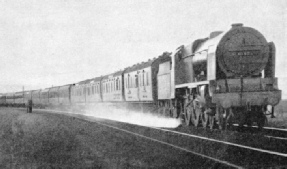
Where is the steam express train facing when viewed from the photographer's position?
facing the viewer and to the right of the viewer

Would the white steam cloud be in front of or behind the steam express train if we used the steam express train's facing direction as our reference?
behind

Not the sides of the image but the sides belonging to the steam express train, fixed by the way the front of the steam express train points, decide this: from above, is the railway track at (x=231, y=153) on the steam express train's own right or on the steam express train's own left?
on the steam express train's own right
